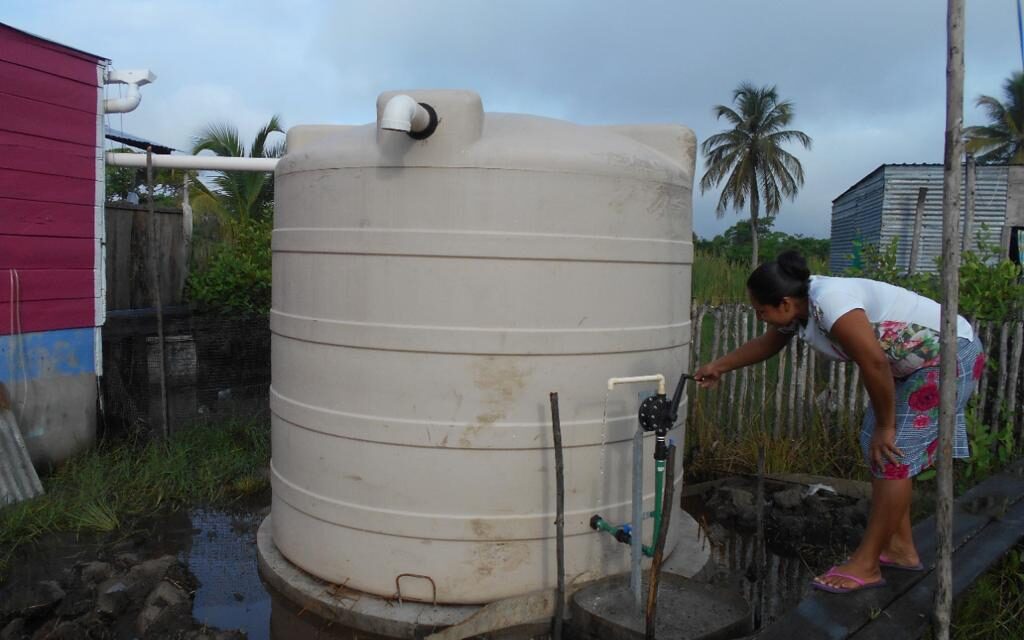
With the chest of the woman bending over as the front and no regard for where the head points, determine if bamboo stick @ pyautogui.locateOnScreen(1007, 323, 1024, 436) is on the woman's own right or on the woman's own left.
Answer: on the woman's own right

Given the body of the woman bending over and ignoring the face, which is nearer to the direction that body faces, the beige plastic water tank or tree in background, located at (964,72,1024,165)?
the beige plastic water tank

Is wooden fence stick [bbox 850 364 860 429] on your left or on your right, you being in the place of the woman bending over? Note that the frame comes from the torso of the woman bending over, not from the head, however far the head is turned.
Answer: on your right

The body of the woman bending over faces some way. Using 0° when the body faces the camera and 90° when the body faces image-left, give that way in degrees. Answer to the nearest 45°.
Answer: approximately 90°

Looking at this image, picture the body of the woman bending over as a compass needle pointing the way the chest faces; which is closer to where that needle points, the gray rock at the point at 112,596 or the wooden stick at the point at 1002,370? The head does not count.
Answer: the gray rock

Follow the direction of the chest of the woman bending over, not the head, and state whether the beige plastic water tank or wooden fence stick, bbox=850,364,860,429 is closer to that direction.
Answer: the beige plastic water tank

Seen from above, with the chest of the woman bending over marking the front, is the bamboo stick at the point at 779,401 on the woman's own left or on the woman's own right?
on the woman's own right

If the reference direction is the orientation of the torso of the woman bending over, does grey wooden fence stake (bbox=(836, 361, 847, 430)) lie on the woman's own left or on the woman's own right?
on the woman's own right
